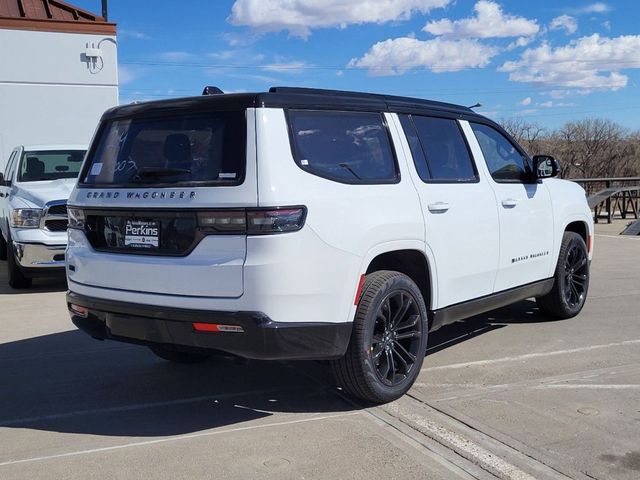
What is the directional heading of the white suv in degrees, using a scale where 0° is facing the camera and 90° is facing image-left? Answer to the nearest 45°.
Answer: approximately 225°

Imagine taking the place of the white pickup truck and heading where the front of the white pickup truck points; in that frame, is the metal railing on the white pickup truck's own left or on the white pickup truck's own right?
on the white pickup truck's own left

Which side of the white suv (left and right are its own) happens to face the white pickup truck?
left
